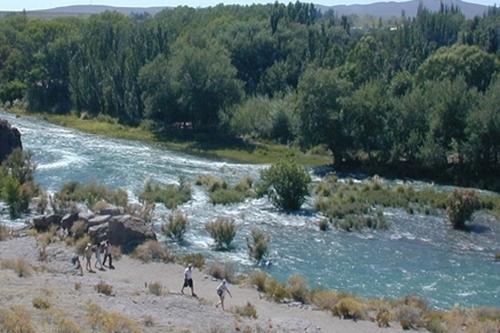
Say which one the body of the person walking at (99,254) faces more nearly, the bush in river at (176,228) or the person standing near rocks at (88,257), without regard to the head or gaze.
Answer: the bush in river

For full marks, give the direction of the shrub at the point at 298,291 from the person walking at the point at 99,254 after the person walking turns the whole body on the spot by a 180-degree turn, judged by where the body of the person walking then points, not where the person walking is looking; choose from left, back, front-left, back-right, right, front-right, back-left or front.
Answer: back-left

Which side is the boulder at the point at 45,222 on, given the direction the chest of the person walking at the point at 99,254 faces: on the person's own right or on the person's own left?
on the person's own left

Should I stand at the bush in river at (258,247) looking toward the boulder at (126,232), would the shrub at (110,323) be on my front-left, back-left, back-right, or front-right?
front-left
